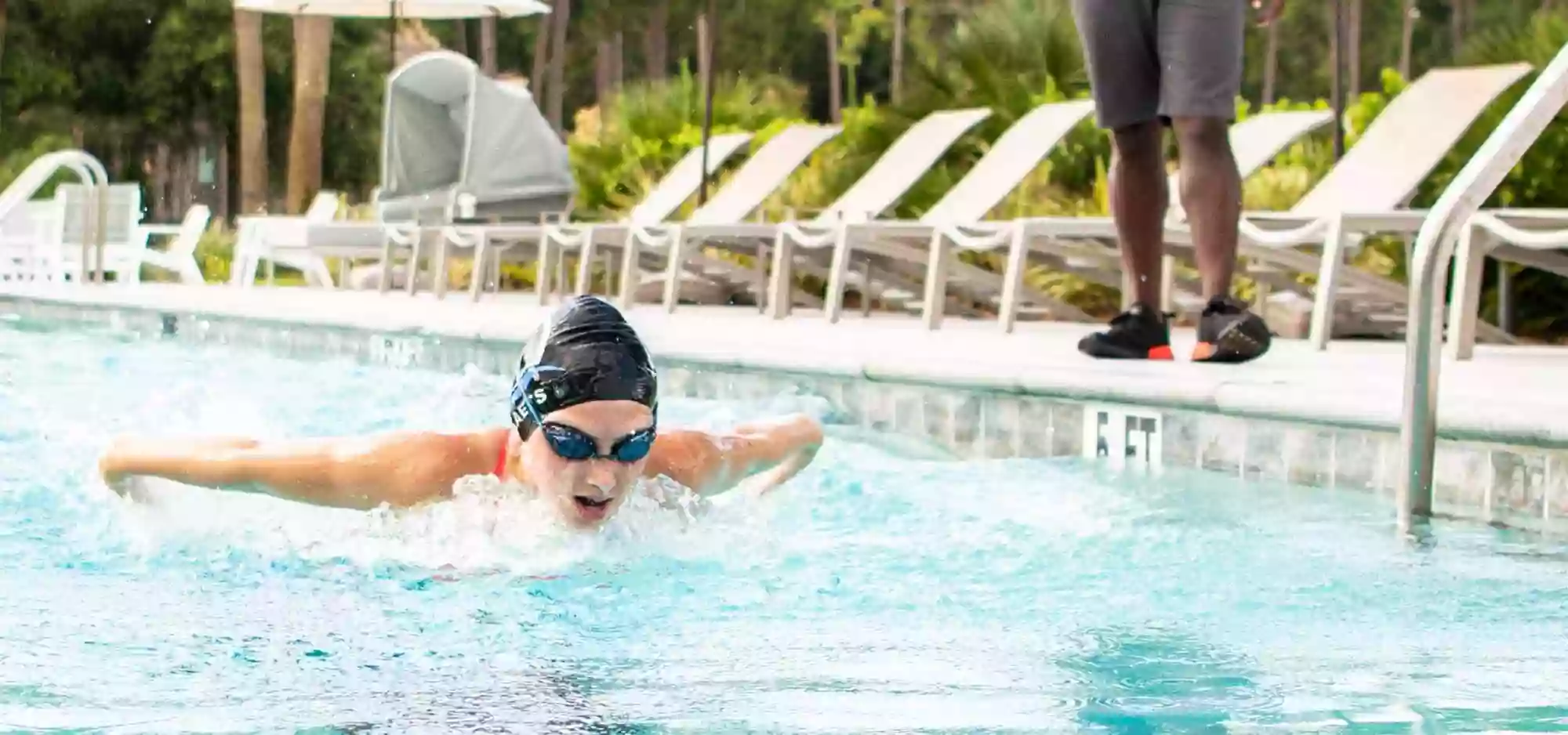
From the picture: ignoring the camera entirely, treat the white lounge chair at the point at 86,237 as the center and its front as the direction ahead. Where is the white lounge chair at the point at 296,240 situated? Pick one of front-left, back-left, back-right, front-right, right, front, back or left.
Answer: left

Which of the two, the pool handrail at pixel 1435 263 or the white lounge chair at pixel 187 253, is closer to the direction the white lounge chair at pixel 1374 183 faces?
the pool handrail

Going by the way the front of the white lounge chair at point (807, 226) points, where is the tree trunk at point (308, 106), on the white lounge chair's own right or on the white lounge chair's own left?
on the white lounge chair's own right

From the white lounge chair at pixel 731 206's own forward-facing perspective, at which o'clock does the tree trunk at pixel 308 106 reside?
The tree trunk is roughly at 4 o'clock from the white lounge chair.

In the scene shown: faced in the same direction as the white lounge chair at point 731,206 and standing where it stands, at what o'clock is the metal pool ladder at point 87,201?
The metal pool ladder is roughly at 3 o'clock from the white lounge chair.

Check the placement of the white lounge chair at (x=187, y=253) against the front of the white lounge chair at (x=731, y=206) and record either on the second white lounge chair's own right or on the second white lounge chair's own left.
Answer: on the second white lounge chair's own right

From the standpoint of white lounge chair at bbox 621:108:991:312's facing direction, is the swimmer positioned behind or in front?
in front

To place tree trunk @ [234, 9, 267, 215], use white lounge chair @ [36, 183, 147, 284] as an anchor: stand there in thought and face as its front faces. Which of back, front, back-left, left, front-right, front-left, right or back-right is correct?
back

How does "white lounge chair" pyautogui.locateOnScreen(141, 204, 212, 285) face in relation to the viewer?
to the viewer's left

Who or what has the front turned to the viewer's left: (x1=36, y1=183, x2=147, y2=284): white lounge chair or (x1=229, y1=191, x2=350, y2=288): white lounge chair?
(x1=229, y1=191, x2=350, y2=288): white lounge chair

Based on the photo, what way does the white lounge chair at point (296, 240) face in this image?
to the viewer's left

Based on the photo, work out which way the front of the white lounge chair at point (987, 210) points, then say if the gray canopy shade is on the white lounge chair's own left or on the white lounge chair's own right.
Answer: on the white lounge chair's own right

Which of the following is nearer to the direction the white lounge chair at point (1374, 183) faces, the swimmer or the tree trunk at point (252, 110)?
the swimmer

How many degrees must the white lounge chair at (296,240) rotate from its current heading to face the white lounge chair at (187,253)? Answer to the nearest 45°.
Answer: approximately 45° to its right

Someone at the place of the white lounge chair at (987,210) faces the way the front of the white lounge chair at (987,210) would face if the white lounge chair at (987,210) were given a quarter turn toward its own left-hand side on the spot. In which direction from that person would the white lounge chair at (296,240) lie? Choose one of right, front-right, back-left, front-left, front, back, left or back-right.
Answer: back

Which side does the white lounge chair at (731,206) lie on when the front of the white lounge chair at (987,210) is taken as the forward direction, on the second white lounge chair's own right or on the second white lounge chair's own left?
on the second white lounge chair's own right

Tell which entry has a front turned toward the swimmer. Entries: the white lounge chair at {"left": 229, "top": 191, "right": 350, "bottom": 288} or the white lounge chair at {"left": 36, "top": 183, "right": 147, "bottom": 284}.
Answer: the white lounge chair at {"left": 36, "top": 183, "right": 147, "bottom": 284}

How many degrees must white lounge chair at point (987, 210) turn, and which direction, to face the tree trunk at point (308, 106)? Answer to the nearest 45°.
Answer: approximately 90° to its right
